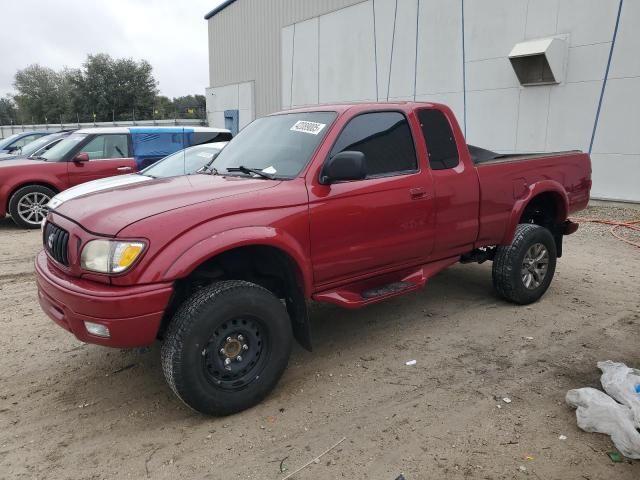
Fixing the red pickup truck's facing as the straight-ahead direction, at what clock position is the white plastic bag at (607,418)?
The white plastic bag is roughly at 8 o'clock from the red pickup truck.

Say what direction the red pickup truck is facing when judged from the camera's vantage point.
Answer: facing the viewer and to the left of the viewer

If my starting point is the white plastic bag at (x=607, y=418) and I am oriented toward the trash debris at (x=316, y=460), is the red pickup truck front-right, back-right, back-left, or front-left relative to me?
front-right

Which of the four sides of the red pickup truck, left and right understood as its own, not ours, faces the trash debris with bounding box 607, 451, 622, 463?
left

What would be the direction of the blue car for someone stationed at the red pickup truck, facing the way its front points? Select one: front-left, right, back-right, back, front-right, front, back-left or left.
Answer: right

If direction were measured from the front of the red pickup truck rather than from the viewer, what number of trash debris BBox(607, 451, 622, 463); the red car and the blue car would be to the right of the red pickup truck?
2
